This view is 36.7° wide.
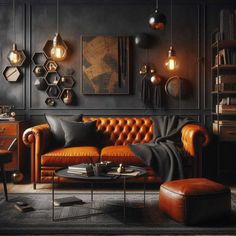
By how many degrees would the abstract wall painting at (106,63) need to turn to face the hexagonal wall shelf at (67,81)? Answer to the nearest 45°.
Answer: approximately 90° to its right

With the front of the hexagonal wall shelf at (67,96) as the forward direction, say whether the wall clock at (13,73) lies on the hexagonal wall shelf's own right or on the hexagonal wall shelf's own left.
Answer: on the hexagonal wall shelf's own right

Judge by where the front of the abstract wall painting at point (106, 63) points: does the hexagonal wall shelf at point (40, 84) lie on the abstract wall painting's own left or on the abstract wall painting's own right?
on the abstract wall painting's own right

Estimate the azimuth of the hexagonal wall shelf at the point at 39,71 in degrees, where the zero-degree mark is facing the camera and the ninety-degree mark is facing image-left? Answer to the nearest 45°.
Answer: approximately 0°

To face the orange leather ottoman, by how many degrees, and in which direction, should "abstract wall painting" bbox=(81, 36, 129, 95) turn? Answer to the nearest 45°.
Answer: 0° — it already faces it

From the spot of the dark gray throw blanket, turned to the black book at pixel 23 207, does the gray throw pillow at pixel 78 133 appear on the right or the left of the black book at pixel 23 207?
right
